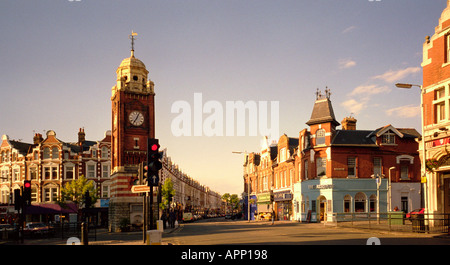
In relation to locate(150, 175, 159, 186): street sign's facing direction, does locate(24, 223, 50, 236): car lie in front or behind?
behind

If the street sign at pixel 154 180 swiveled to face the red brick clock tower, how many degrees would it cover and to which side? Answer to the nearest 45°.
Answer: approximately 180°

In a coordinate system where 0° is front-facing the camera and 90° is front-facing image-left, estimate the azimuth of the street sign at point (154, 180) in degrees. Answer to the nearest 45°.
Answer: approximately 0°
